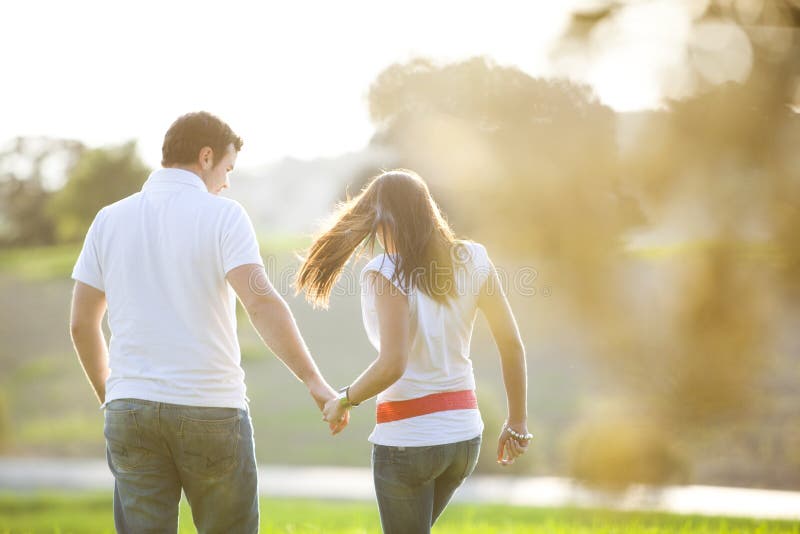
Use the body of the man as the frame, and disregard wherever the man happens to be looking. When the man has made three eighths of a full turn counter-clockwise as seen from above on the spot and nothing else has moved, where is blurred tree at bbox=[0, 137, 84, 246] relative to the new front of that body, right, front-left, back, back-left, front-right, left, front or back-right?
back-right

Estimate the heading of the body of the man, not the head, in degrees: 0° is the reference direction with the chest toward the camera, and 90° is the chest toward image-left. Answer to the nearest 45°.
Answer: approximately 180°

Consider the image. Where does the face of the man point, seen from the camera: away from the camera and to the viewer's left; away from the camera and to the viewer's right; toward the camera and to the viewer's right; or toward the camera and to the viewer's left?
away from the camera and to the viewer's right

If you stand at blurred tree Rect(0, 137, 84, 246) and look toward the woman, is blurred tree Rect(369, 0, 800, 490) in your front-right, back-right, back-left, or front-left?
front-left

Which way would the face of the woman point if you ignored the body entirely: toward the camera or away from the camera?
away from the camera

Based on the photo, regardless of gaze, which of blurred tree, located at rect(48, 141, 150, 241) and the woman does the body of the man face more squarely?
the blurred tree

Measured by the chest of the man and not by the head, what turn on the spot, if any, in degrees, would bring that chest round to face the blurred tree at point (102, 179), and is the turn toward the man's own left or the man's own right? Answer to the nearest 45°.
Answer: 0° — they already face it

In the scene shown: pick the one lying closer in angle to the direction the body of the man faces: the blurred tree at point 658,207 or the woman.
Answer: the blurred tree

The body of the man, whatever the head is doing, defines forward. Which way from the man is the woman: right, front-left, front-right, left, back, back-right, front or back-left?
right

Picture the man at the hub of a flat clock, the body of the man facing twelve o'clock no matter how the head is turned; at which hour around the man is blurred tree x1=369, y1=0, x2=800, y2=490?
The blurred tree is roughly at 1 o'clock from the man.
